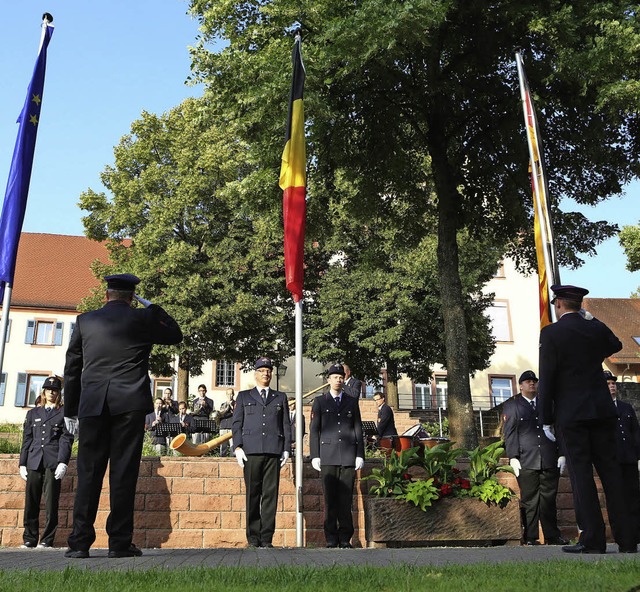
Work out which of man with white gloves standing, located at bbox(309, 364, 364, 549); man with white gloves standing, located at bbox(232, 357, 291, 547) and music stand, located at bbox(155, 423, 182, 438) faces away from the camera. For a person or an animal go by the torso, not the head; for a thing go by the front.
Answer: the music stand

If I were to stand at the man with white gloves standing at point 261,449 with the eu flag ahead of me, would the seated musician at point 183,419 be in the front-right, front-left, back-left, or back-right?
front-right

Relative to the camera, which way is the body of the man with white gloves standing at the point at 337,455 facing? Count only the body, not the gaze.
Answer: toward the camera

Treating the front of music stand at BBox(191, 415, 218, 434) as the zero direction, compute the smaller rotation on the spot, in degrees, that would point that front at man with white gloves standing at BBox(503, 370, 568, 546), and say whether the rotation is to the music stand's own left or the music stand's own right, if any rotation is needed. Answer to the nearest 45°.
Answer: approximately 135° to the music stand's own right

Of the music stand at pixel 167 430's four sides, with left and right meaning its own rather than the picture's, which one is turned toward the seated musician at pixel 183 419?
front

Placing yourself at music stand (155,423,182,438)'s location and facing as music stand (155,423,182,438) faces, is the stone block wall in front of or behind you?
behind

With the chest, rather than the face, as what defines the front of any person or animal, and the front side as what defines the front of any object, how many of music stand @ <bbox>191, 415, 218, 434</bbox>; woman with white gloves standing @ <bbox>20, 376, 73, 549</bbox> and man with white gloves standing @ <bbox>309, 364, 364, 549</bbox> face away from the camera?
1

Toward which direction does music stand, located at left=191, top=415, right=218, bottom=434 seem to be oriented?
away from the camera

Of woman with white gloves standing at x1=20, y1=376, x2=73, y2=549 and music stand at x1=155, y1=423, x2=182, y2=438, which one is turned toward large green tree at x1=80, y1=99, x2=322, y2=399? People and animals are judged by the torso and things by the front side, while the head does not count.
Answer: the music stand

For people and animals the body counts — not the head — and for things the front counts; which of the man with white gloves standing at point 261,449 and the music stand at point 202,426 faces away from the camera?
the music stand

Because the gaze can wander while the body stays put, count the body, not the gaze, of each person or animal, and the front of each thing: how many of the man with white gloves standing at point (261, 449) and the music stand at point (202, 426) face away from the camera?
1

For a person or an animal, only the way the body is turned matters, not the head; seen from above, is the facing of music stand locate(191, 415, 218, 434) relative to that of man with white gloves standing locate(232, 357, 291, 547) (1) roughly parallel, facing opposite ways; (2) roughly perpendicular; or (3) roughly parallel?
roughly parallel, facing opposite ways

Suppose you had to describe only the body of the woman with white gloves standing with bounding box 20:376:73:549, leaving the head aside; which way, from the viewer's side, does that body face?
toward the camera

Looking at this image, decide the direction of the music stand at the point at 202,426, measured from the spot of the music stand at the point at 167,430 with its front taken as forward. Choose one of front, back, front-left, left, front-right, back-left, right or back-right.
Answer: front-right

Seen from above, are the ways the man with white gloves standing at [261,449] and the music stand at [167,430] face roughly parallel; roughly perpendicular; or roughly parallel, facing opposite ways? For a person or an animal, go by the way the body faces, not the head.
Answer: roughly parallel, facing opposite ways

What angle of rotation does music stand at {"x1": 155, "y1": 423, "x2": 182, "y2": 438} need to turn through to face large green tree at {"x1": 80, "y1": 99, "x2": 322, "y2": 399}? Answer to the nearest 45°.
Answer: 0° — it already faces it

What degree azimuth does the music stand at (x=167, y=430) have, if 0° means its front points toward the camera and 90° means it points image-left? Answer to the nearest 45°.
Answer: approximately 180°
